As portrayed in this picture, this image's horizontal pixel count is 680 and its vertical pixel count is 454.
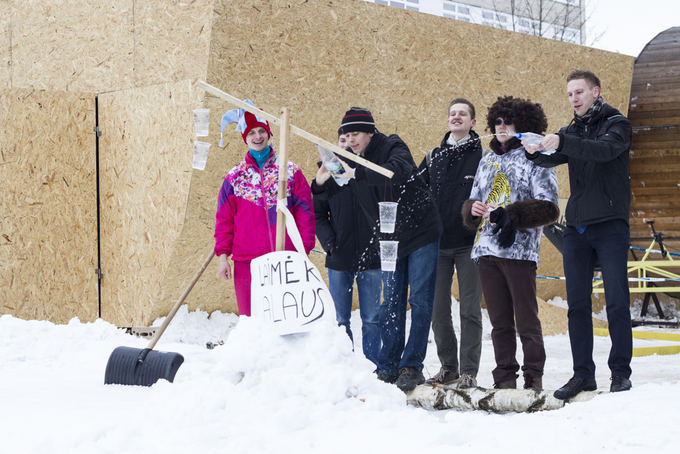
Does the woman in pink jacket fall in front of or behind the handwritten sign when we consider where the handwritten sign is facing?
behind

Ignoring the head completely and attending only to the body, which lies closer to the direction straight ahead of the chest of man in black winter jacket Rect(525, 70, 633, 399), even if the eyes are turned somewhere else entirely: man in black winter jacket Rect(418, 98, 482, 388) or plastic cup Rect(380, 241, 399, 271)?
the plastic cup

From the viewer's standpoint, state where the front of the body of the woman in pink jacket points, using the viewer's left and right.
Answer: facing the viewer

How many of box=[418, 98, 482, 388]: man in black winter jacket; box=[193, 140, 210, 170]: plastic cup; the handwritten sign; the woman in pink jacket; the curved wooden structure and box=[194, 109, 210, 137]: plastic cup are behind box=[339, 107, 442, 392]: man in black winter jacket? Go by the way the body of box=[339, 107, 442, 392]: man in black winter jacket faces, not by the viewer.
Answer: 2

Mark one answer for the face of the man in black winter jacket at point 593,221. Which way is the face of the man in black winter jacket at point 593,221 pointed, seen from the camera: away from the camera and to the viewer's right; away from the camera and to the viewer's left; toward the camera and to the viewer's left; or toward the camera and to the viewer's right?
toward the camera and to the viewer's left

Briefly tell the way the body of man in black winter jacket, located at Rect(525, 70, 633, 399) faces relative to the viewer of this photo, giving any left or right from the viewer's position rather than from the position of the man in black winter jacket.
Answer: facing the viewer and to the left of the viewer

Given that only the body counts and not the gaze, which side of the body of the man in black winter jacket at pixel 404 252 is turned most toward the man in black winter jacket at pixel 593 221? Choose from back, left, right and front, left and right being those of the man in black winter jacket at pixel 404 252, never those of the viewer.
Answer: back

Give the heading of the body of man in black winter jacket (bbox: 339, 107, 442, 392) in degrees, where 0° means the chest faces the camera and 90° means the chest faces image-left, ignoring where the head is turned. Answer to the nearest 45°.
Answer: approximately 45°

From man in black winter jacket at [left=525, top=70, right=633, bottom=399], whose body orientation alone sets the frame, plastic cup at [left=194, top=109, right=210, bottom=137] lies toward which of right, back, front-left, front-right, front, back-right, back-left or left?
front-right

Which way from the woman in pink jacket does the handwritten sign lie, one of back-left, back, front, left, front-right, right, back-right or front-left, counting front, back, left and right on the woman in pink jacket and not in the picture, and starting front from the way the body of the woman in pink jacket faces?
front

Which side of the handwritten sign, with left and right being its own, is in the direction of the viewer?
front

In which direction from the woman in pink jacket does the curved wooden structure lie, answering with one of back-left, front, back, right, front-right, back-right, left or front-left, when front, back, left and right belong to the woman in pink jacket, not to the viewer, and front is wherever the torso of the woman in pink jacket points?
back-left

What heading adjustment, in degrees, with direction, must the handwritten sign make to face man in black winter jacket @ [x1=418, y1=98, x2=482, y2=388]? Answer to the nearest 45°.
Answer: approximately 135° to its left

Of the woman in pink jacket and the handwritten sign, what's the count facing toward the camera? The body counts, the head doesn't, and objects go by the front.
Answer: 2
